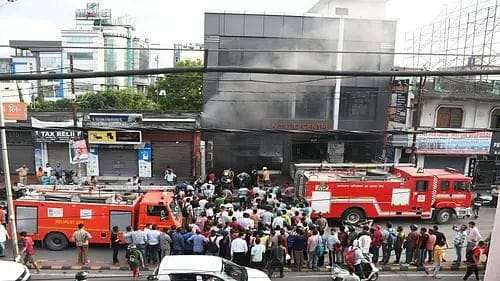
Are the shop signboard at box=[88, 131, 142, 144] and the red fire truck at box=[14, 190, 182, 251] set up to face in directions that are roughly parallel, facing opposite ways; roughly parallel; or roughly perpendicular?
roughly perpendicular

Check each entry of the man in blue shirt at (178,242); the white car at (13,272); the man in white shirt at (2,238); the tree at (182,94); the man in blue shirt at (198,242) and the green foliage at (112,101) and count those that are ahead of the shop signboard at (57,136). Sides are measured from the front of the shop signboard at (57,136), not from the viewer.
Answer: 4

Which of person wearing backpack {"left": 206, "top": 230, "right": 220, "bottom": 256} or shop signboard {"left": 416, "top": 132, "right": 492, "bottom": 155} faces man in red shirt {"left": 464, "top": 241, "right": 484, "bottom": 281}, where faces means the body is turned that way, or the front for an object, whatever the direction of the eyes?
the shop signboard

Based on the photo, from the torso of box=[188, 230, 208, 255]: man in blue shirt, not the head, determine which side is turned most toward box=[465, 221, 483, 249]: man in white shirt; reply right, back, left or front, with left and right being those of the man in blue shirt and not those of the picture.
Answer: right

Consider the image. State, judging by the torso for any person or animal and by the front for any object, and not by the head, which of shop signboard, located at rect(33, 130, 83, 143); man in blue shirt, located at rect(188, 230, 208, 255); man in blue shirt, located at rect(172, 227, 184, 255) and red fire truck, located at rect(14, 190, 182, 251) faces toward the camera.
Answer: the shop signboard

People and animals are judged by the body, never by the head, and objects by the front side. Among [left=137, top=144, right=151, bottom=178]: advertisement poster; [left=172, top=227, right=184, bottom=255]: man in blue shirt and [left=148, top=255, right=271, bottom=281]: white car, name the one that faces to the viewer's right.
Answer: the white car

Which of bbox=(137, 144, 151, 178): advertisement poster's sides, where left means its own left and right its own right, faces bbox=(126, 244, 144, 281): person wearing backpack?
front

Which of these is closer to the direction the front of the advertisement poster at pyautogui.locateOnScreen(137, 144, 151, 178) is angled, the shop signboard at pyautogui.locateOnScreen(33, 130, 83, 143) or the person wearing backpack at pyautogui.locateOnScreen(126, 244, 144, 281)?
the person wearing backpack

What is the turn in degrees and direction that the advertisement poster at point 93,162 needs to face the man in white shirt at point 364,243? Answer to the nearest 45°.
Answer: approximately 45° to its left

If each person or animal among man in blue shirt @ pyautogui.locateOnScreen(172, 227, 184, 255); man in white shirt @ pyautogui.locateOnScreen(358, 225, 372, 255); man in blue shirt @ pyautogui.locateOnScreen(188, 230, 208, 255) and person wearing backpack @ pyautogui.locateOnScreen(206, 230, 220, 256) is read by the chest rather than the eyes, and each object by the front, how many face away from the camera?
4

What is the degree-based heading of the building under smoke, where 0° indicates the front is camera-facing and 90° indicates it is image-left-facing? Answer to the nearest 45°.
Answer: approximately 0°

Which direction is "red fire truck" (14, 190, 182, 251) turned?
to the viewer's right

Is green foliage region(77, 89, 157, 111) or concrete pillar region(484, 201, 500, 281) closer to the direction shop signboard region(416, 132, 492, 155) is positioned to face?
the concrete pillar

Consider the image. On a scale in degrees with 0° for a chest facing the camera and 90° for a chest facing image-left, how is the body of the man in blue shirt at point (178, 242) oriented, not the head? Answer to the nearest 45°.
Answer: approximately 180°

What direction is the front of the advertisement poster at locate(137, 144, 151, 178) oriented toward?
toward the camera

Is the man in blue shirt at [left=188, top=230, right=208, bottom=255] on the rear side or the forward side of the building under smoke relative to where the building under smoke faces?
on the forward side

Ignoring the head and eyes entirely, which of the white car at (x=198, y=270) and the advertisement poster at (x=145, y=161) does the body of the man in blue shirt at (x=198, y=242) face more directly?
the advertisement poster

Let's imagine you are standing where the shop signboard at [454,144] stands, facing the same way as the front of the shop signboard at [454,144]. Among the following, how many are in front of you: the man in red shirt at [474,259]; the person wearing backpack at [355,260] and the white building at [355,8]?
2

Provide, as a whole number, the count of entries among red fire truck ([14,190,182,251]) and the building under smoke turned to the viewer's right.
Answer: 1

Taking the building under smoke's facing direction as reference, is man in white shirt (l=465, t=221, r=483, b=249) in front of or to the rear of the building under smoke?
in front

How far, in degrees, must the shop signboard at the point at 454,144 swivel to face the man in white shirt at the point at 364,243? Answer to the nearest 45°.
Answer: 0° — it already faces them

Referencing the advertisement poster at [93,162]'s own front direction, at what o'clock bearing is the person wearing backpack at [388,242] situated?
The person wearing backpack is roughly at 11 o'clock from the advertisement poster.

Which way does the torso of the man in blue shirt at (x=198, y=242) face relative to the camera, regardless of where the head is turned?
away from the camera

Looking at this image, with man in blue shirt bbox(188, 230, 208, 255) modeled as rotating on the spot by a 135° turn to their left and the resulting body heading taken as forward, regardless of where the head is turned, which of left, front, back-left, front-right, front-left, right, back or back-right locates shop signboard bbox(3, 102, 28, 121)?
right
